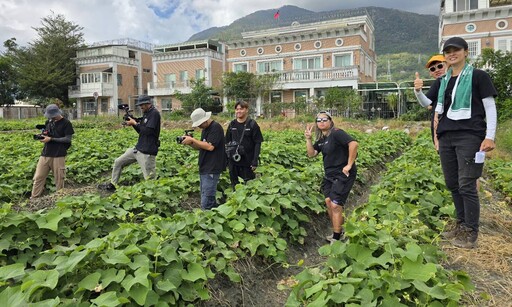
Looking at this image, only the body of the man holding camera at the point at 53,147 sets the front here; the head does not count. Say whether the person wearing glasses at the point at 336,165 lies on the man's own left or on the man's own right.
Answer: on the man's own left

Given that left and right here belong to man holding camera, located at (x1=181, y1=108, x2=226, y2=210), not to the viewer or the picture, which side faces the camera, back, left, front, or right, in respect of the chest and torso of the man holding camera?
left

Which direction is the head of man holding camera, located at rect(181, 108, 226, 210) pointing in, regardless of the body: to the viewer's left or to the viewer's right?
to the viewer's left

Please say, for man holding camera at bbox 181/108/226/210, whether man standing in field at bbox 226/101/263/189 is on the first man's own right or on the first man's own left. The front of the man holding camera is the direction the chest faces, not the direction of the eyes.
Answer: on the first man's own right

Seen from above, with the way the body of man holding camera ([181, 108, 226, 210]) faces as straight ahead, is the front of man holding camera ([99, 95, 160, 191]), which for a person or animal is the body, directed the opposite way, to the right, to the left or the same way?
the same way

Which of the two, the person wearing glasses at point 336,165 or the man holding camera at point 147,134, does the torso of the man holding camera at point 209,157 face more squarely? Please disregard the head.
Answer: the man holding camera

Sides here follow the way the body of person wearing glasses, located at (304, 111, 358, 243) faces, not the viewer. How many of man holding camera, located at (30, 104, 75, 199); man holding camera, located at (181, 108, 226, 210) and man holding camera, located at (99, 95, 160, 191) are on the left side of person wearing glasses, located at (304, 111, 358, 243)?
0

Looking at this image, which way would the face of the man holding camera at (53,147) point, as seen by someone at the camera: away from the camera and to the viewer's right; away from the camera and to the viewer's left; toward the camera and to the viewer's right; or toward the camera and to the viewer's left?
toward the camera and to the viewer's left

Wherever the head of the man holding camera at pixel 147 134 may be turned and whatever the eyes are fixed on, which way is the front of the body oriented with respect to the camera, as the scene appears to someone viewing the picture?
to the viewer's left

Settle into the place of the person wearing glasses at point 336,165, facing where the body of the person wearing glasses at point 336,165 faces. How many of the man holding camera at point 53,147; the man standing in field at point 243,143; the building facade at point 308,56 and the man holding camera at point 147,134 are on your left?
0

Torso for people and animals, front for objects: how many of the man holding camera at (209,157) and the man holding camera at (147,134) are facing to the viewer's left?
2

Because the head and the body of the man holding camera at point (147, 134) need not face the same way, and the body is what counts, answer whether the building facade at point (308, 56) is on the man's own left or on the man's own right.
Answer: on the man's own right

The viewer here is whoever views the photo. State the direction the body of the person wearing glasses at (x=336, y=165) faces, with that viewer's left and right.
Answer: facing the viewer and to the left of the viewer

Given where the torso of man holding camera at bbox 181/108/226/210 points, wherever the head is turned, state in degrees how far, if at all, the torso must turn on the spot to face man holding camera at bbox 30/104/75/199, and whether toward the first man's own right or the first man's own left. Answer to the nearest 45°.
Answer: approximately 45° to the first man's own right
